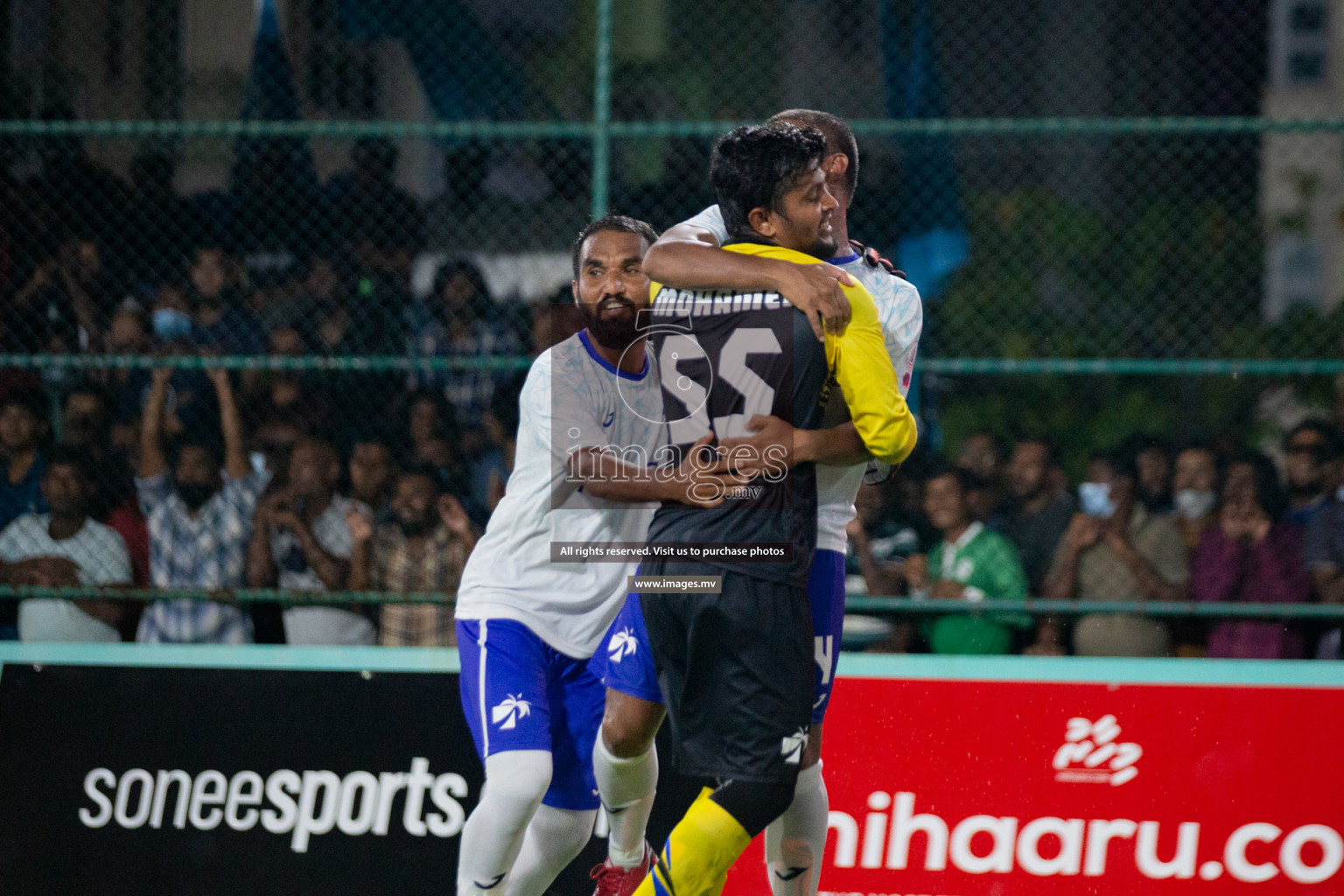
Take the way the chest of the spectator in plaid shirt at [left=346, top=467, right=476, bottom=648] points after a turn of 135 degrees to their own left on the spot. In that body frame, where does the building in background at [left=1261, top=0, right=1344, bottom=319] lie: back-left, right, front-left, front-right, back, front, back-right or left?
front

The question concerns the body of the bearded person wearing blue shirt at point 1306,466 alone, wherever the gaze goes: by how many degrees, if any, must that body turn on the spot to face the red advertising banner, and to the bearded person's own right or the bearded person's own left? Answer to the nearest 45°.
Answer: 0° — they already face it

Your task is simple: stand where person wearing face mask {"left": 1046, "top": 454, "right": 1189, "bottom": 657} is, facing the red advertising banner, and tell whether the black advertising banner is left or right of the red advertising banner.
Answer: right

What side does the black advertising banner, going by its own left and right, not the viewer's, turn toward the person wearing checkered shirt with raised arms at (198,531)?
back

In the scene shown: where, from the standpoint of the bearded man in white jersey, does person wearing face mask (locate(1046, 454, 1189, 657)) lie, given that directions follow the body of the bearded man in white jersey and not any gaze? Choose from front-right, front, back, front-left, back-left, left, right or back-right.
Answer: left

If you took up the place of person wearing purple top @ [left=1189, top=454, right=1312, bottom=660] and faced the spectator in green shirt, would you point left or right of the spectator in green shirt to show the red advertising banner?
left

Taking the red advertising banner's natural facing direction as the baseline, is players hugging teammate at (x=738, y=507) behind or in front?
in front

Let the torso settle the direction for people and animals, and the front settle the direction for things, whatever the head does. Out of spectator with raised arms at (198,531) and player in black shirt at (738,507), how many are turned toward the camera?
1
